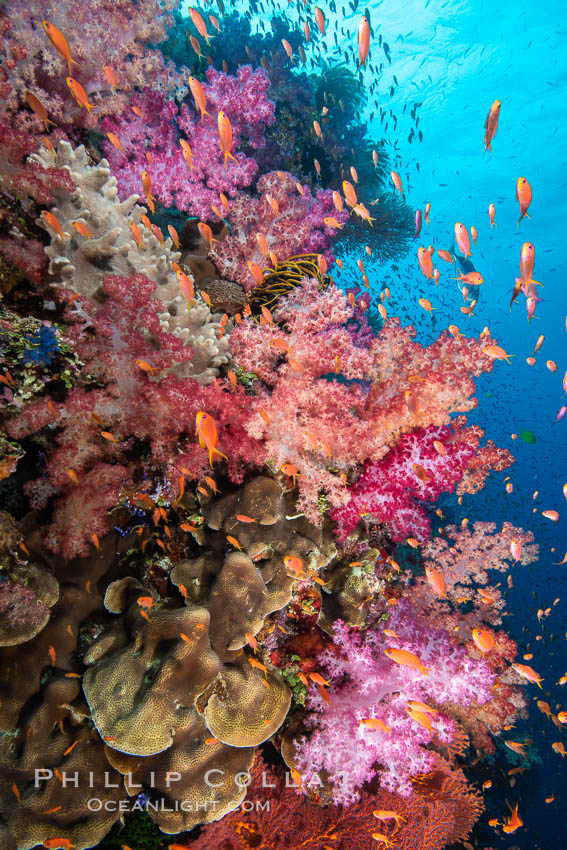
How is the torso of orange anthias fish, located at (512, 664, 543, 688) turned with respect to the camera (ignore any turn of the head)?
to the viewer's left

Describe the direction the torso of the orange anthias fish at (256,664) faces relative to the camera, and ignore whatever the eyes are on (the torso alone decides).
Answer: to the viewer's left

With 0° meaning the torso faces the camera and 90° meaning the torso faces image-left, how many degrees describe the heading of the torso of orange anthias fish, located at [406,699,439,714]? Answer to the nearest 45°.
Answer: approximately 90°

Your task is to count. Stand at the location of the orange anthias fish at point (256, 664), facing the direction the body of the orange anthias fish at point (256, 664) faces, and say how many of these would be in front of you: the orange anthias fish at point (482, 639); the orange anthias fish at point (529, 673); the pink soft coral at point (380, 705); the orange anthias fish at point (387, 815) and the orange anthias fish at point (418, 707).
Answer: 0

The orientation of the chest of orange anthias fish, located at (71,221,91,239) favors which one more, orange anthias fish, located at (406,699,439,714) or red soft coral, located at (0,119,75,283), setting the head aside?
the red soft coral

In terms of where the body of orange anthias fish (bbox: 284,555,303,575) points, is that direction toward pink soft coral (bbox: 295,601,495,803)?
no

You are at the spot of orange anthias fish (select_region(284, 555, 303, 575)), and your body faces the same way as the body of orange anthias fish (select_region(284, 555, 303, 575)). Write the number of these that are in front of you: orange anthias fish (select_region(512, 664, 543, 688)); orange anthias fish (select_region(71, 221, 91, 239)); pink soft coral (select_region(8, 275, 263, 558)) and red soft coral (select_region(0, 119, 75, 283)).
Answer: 3
